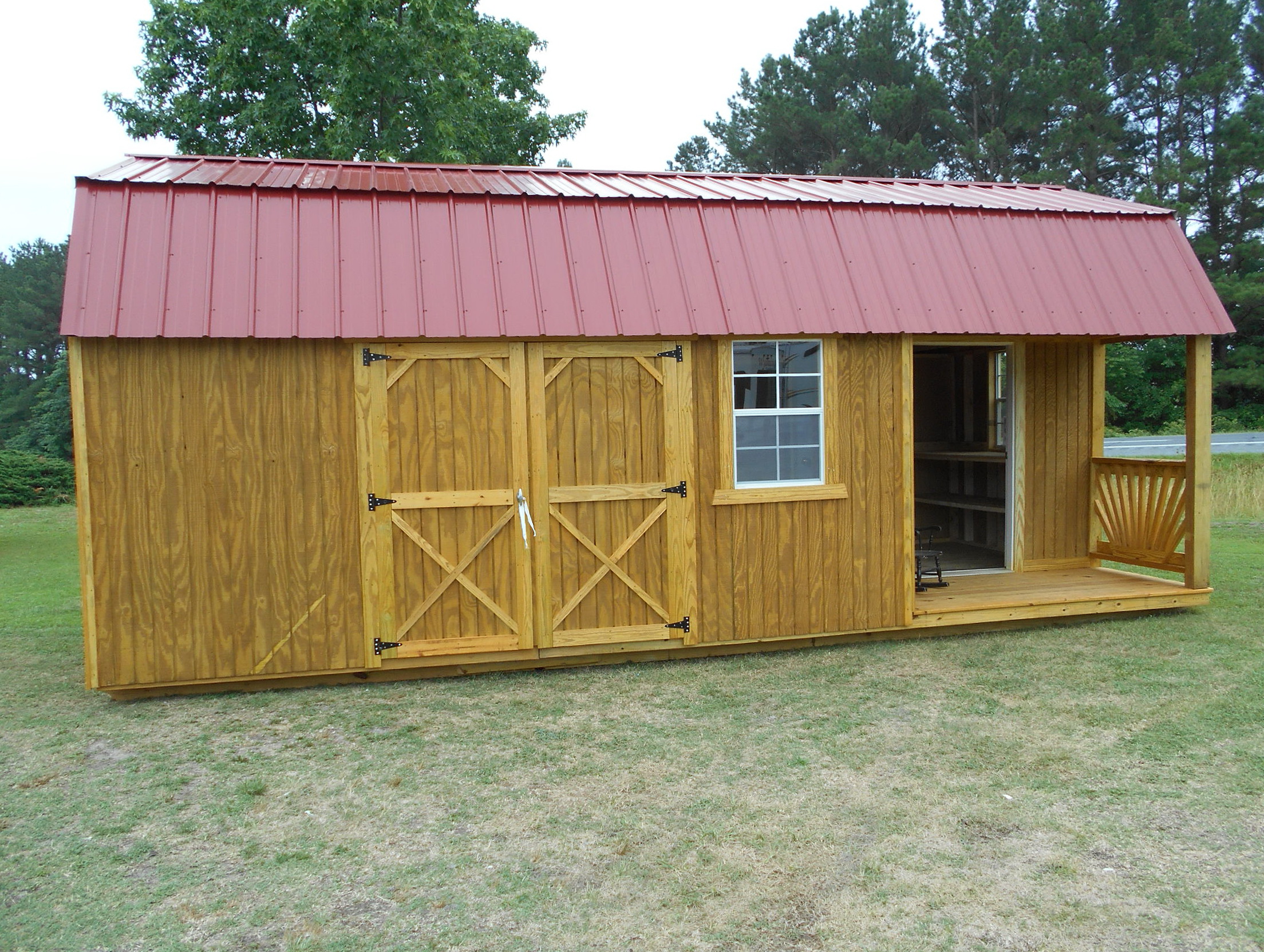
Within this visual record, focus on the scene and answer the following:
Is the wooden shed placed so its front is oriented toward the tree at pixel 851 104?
no

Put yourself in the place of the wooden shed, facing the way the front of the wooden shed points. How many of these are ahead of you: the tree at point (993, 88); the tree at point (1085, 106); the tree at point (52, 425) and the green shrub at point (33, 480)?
0

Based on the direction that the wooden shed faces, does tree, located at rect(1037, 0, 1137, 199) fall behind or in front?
behind

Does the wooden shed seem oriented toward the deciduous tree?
no

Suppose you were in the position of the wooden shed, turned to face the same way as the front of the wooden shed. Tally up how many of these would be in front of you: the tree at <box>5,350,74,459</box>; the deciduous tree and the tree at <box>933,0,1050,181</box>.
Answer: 0

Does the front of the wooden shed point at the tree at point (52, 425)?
no

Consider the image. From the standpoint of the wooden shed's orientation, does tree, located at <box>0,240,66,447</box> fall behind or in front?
behind

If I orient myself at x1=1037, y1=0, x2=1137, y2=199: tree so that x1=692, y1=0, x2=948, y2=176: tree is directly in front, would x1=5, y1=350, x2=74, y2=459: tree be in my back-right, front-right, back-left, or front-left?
front-left

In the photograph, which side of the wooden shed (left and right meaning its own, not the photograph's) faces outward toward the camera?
front

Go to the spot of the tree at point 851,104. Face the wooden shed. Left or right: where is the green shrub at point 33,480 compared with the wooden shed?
right

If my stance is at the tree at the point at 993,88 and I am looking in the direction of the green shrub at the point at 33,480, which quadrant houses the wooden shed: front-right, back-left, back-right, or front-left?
front-left

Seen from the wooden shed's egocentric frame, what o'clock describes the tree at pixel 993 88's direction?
The tree is roughly at 7 o'clock from the wooden shed.

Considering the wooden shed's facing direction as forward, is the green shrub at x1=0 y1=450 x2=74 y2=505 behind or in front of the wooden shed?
behind
